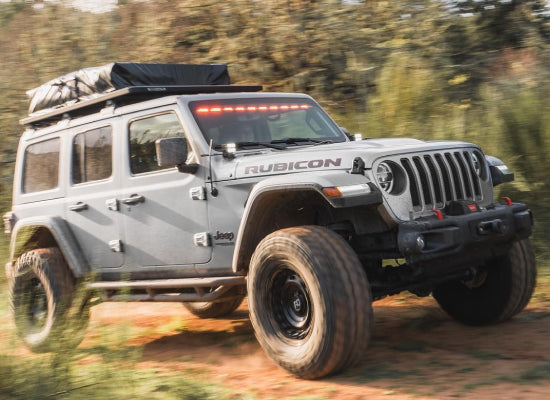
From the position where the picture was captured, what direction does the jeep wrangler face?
facing the viewer and to the right of the viewer
